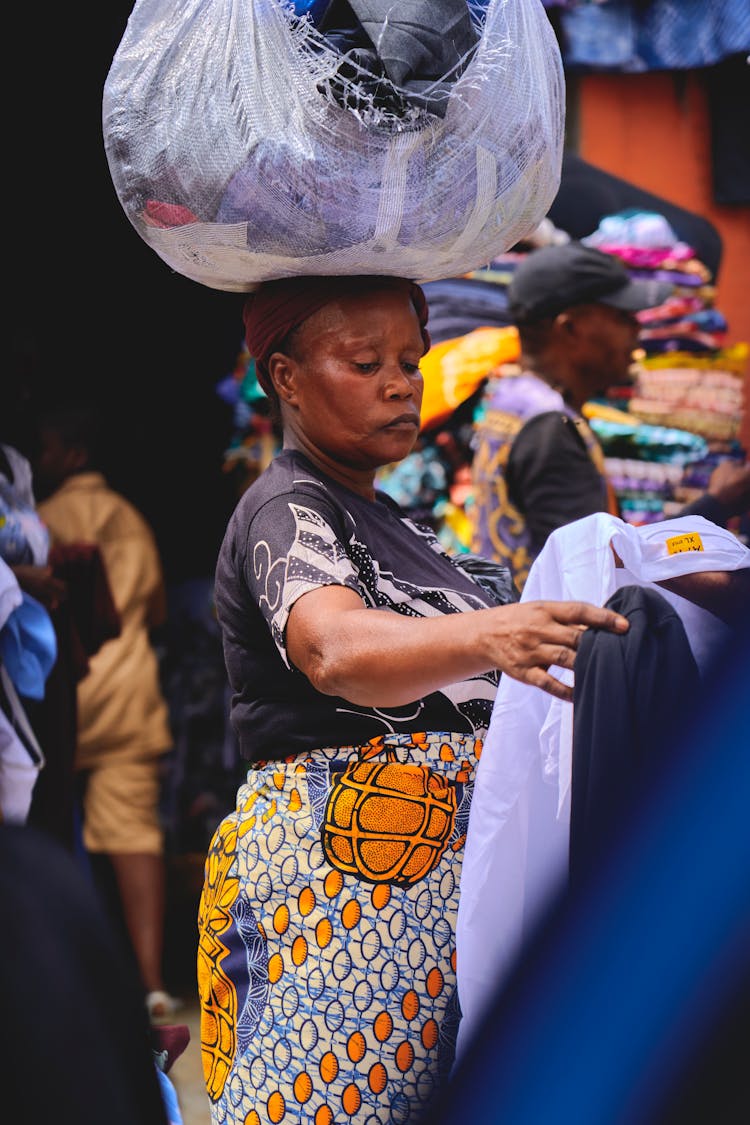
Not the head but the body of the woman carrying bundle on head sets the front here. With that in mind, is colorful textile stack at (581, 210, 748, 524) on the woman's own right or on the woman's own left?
on the woman's own left

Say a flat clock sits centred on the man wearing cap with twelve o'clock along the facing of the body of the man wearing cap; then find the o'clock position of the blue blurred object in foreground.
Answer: The blue blurred object in foreground is roughly at 3 o'clock from the man wearing cap.

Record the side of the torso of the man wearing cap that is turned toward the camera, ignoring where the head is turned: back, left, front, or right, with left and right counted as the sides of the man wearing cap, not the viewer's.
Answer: right

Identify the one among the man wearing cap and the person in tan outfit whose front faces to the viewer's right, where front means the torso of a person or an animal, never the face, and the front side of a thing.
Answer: the man wearing cap

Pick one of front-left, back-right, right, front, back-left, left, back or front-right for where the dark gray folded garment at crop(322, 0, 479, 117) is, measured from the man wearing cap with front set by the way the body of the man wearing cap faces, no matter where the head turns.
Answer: right

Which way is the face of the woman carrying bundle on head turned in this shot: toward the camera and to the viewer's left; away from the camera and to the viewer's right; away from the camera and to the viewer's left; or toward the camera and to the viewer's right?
toward the camera and to the viewer's right

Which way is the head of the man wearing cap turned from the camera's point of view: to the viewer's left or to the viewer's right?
to the viewer's right
